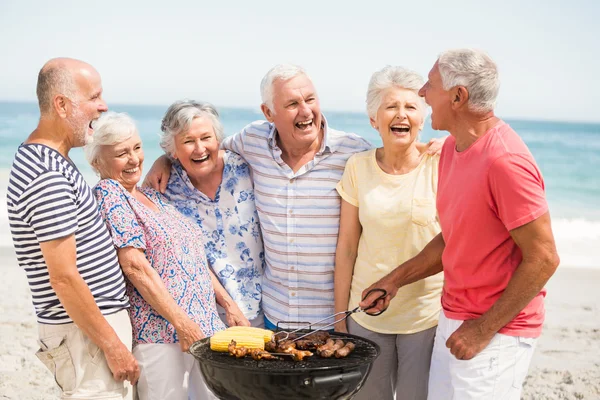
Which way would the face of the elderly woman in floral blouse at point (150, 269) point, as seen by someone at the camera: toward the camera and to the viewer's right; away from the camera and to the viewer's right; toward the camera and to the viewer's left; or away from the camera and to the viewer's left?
toward the camera and to the viewer's right

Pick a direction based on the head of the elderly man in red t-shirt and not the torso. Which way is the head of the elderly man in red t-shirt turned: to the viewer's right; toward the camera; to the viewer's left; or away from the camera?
to the viewer's left

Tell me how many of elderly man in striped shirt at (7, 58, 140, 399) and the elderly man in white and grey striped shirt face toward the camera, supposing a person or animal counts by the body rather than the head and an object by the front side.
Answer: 1

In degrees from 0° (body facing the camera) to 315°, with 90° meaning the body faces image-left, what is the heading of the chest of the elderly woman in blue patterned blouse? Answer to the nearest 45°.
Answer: approximately 0°

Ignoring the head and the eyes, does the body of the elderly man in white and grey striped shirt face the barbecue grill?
yes

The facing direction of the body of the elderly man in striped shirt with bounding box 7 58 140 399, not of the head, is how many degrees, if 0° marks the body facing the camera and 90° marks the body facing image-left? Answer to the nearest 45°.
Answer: approximately 270°

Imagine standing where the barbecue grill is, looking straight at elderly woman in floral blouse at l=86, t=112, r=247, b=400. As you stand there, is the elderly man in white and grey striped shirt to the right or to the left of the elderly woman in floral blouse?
right

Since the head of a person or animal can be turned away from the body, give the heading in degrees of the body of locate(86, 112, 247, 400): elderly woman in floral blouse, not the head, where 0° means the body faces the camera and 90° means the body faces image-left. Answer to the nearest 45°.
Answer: approximately 315°

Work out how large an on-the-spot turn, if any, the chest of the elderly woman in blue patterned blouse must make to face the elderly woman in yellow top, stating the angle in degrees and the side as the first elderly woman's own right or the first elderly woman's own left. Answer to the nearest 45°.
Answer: approximately 45° to the first elderly woman's own left

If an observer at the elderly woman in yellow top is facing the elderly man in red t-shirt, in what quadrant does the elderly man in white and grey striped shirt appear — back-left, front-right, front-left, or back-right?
back-right
